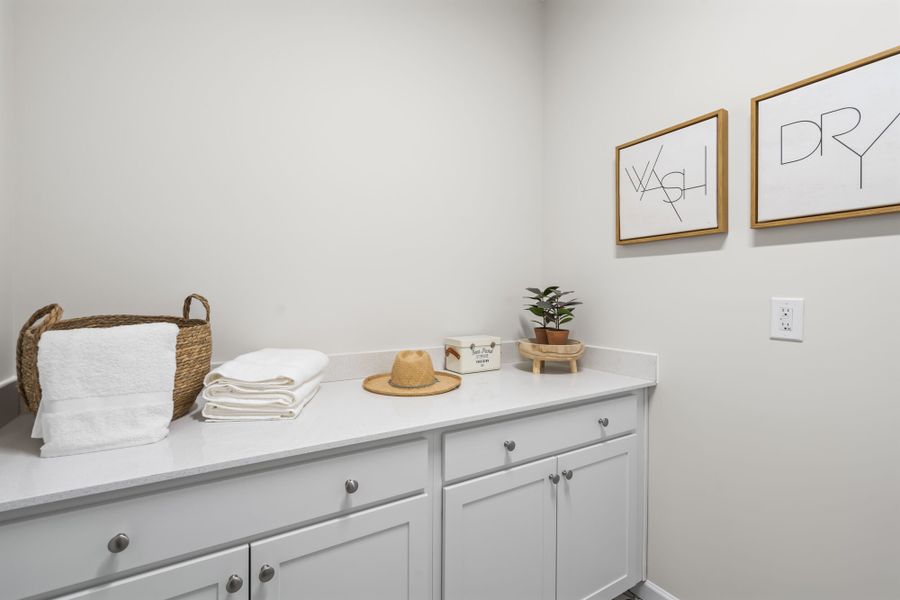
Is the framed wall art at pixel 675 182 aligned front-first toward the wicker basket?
yes

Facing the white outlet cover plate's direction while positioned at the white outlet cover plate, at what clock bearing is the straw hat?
The straw hat is roughly at 2 o'clock from the white outlet cover plate.

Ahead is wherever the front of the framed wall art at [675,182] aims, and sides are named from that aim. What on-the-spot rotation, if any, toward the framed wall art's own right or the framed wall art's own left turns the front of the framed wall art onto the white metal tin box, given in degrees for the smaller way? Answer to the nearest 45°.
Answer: approximately 45° to the framed wall art's own right

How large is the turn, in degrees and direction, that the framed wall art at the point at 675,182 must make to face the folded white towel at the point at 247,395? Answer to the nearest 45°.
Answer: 0° — it already faces it

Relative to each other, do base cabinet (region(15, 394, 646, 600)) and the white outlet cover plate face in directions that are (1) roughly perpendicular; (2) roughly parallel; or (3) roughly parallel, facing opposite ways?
roughly perpendicular

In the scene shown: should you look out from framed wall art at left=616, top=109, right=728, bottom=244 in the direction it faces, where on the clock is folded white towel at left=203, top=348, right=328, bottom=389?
The folded white towel is roughly at 12 o'clock from the framed wall art.
